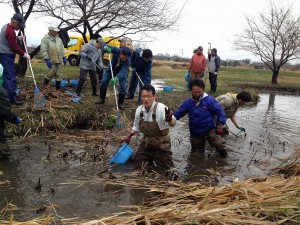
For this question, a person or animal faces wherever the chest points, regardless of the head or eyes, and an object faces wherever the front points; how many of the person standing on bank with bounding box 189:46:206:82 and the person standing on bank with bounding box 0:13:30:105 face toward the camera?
1

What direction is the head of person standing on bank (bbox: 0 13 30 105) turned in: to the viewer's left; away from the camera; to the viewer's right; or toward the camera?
to the viewer's right

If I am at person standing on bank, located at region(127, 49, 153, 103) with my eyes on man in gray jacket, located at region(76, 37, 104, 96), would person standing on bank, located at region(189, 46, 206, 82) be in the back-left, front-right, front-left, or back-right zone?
back-right

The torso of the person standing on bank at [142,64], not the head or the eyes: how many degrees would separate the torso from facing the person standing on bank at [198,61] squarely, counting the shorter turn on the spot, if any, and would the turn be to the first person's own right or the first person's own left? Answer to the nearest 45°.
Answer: approximately 90° to the first person's own left

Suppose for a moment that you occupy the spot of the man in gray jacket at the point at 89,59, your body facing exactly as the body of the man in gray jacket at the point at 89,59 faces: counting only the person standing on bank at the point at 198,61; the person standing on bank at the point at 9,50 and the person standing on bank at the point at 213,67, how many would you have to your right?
1

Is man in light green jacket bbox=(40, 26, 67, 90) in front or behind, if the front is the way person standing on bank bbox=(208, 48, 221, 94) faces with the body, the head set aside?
in front

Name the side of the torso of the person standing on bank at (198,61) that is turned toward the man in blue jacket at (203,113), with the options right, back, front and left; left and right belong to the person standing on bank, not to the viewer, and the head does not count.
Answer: front

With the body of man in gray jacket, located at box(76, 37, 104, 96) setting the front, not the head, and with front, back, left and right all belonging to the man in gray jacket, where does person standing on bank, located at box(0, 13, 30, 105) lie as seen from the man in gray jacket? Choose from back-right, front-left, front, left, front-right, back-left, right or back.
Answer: right

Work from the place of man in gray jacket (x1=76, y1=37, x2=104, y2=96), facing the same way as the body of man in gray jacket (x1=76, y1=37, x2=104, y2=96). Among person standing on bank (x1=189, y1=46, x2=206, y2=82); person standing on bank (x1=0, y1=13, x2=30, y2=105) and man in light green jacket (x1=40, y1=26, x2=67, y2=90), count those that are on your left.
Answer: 1

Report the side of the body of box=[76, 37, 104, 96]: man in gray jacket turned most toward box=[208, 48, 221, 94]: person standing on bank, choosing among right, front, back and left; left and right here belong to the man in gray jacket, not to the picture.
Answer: left

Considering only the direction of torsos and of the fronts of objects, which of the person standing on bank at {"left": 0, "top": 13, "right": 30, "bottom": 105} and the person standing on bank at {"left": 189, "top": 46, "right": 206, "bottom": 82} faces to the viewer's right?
the person standing on bank at {"left": 0, "top": 13, "right": 30, "bottom": 105}

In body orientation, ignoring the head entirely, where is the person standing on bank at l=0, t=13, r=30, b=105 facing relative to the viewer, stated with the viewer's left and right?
facing to the right of the viewer
